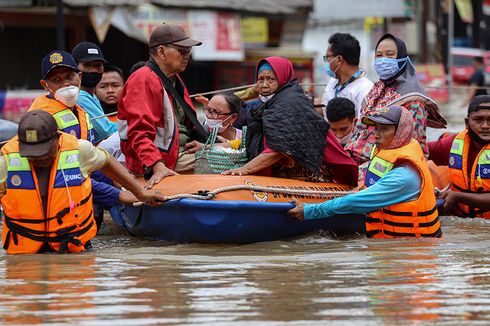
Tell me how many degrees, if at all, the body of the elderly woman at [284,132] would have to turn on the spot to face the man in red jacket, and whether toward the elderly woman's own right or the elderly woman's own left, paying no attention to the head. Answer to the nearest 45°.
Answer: approximately 45° to the elderly woman's own right

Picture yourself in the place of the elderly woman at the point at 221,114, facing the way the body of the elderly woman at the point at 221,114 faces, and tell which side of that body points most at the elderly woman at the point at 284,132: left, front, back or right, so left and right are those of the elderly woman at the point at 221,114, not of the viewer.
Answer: left

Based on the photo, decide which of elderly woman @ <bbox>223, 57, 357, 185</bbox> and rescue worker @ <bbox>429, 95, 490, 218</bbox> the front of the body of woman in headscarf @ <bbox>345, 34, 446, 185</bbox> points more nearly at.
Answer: the elderly woman

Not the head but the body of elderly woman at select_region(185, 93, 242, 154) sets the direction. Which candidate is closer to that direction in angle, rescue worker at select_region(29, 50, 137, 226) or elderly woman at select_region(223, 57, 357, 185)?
the rescue worker

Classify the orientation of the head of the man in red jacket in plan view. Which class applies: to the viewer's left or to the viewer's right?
to the viewer's right

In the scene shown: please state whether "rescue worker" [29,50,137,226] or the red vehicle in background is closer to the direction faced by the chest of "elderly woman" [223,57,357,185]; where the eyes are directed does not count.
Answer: the rescue worker
